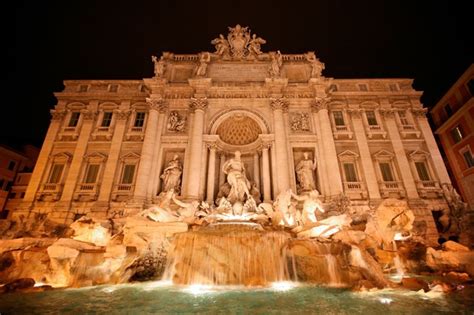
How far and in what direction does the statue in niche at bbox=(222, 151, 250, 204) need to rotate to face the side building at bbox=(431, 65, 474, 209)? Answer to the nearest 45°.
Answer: approximately 90° to its left

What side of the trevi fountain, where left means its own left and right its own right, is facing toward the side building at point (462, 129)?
left

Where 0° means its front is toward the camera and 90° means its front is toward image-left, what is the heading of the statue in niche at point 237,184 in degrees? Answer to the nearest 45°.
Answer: approximately 0°
